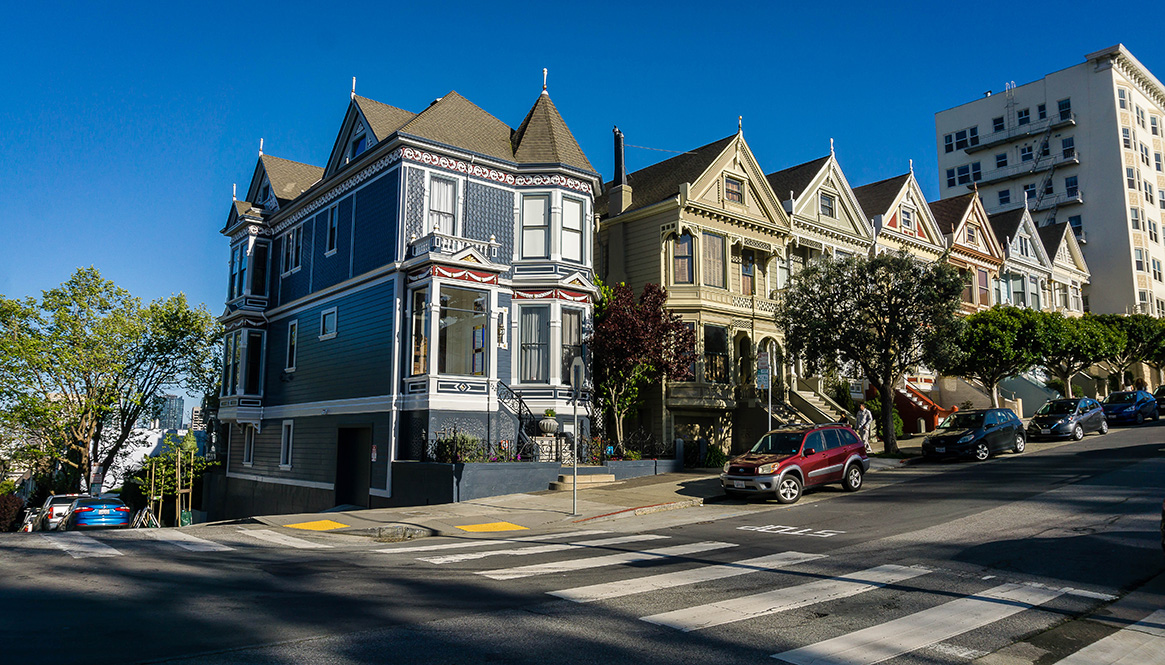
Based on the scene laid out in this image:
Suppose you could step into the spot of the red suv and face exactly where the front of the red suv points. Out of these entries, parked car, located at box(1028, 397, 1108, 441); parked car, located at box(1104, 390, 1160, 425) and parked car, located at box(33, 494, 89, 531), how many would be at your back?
2

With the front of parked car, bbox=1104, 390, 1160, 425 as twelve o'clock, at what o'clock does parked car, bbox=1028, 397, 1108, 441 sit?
parked car, bbox=1028, 397, 1108, 441 is roughly at 11 o'clock from parked car, bbox=1104, 390, 1160, 425.

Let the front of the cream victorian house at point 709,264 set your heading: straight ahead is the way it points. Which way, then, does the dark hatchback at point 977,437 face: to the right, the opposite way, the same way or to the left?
to the right

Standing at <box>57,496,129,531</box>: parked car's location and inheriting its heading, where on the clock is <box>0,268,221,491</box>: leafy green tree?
The leafy green tree is roughly at 12 o'clock from the parked car.

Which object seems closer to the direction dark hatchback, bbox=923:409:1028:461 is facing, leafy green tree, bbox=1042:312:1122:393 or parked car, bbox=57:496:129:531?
the parked car

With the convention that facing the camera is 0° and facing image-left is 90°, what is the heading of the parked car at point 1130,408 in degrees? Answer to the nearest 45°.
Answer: approximately 45°

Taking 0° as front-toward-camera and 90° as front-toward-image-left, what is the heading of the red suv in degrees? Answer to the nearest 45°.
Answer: approximately 45°

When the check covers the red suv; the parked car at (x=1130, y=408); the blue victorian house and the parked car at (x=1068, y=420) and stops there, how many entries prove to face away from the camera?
0

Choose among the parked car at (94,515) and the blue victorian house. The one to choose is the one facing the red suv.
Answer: the blue victorian house

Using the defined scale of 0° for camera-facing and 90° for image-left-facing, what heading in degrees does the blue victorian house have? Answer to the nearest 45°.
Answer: approximately 315°

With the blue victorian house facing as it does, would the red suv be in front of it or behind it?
in front

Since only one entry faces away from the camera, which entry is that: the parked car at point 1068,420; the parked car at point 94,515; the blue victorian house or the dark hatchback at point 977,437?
the parked car at point 94,515

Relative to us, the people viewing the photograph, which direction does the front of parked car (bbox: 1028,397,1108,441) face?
facing the viewer and to the left of the viewer

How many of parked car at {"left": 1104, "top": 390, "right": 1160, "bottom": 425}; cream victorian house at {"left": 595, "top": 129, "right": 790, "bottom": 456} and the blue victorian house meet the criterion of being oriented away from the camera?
0

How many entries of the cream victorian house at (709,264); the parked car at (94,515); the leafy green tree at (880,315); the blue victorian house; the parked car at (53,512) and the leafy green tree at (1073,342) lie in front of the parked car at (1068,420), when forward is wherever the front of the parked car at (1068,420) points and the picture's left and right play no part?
5

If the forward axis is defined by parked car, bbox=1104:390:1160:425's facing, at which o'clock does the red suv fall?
The red suv is roughly at 11 o'clock from the parked car.

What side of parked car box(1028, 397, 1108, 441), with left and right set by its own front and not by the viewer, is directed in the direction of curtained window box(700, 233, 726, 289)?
front

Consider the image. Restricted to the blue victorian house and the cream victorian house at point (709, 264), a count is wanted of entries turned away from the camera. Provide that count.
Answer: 0

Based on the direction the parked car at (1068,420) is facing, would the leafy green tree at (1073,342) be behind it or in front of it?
behind

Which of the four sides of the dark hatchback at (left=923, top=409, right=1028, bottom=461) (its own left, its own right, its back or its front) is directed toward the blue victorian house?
front

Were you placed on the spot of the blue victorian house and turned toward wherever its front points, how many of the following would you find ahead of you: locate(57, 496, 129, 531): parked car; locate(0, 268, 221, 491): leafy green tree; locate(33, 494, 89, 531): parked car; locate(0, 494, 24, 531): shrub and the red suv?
1
